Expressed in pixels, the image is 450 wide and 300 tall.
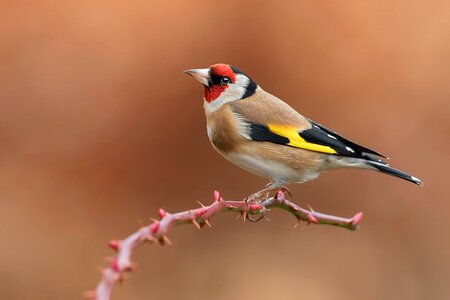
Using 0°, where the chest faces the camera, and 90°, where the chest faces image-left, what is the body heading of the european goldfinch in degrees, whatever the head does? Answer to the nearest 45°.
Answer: approximately 90°
